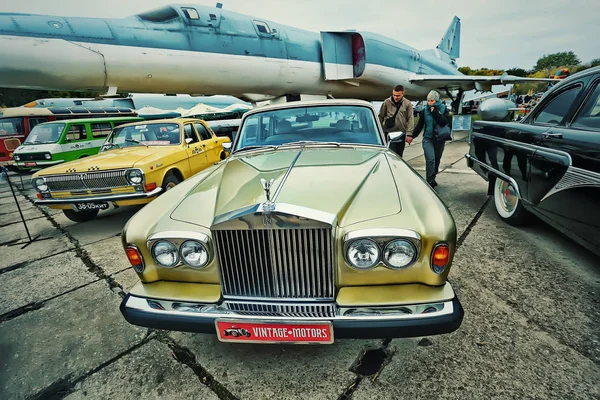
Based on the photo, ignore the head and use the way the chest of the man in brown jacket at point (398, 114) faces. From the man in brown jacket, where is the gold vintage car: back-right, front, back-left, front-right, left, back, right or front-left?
front

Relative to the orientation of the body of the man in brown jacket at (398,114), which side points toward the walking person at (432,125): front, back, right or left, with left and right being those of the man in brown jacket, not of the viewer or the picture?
left

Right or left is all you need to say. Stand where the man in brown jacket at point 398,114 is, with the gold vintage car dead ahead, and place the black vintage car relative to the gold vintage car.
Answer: left

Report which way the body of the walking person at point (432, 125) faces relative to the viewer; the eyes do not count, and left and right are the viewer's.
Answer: facing the viewer and to the left of the viewer

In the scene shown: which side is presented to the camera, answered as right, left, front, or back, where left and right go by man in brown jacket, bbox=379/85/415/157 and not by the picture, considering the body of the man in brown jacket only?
front

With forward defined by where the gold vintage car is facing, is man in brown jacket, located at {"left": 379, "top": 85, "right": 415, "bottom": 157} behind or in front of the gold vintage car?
behind

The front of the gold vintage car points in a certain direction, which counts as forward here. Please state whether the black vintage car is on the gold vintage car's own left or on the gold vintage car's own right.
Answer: on the gold vintage car's own left

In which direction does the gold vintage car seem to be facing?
toward the camera

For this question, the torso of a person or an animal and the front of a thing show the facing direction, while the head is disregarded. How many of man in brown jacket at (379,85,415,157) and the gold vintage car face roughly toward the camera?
2

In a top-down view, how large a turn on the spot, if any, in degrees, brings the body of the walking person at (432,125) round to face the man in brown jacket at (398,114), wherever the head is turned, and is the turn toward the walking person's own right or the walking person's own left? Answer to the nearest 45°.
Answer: approximately 45° to the walking person's own right

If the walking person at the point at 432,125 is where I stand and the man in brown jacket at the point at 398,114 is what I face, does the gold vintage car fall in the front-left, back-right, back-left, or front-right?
front-left
